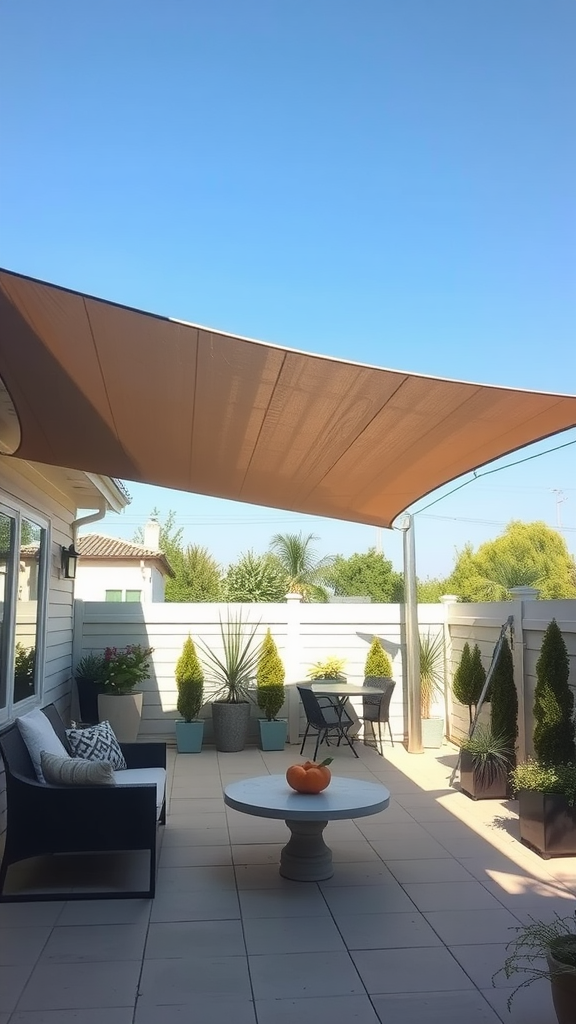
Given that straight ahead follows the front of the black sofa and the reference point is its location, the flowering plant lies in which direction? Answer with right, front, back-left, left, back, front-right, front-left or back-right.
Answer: left

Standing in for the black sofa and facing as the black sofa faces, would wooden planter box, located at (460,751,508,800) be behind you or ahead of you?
ahead

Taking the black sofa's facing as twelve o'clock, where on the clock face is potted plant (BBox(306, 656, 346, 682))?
The potted plant is roughly at 10 o'clock from the black sofa.

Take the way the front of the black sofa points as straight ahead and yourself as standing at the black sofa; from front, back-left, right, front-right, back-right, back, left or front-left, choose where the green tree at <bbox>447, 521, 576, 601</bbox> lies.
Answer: front-left

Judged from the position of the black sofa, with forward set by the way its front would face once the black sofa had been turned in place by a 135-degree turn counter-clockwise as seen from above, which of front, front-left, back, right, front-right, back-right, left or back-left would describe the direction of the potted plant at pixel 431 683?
right

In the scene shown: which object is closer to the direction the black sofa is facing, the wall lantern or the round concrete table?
the round concrete table

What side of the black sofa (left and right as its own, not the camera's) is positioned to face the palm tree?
left

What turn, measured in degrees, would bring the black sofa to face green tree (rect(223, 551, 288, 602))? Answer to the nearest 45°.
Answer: approximately 90° to its left

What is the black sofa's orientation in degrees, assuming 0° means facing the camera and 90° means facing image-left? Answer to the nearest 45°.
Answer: approximately 270°

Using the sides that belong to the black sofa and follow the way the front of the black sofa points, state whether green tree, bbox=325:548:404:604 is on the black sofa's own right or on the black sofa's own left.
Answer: on the black sofa's own left

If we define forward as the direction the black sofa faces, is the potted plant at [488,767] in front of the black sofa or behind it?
in front

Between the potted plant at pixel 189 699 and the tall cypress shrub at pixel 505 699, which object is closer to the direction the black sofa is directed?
the tall cypress shrub

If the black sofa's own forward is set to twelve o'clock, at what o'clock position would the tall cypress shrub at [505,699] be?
The tall cypress shrub is roughly at 11 o'clock from the black sofa.

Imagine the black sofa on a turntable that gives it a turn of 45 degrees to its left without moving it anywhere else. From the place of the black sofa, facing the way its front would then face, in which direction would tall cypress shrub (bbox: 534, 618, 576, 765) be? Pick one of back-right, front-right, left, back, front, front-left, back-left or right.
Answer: front-right

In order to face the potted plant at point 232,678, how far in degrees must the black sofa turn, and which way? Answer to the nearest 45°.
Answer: approximately 90° to its left
